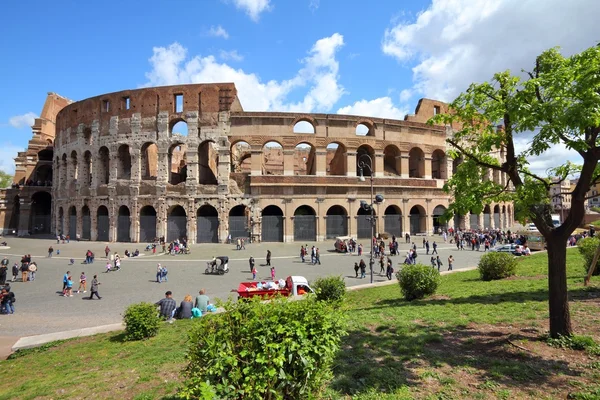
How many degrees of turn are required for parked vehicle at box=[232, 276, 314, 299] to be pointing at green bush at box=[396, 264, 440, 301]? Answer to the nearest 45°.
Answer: approximately 45° to its right

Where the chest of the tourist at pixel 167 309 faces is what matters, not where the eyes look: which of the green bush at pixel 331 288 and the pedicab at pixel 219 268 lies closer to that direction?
the pedicab

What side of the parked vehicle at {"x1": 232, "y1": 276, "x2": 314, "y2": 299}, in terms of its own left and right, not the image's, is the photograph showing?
right

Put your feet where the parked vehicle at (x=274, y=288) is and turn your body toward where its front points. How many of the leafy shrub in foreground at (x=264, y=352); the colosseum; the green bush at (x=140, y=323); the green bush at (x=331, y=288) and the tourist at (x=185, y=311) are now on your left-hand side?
1

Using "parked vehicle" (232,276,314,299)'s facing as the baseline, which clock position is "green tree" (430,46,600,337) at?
The green tree is roughly at 2 o'clock from the parked vehicle.

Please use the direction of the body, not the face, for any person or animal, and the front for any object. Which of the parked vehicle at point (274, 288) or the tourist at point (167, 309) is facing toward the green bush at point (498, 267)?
the parked vehicle

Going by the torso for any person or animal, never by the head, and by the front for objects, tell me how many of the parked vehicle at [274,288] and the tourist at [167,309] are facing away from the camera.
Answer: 1

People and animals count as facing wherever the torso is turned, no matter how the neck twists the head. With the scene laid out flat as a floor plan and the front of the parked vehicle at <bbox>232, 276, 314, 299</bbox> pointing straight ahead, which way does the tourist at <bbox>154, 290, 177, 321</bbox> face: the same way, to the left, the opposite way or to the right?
to the left

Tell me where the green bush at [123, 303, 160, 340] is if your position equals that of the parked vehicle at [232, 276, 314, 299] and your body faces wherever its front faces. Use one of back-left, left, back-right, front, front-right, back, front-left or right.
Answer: back-right

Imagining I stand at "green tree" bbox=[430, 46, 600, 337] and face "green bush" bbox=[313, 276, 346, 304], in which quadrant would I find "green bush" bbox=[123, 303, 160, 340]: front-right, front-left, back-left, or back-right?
front-left

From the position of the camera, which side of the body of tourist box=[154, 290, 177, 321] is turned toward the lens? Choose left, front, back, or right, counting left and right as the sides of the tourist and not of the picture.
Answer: back

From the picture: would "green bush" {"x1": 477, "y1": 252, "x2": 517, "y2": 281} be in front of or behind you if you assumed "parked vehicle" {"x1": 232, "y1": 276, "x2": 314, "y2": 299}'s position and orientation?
in front

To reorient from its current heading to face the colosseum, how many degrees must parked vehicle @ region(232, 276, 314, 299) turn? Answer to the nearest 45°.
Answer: approximately 90° to its left
